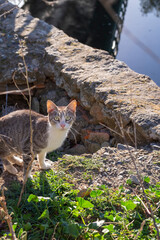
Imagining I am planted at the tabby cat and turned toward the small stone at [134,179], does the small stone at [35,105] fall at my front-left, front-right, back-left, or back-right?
back-left

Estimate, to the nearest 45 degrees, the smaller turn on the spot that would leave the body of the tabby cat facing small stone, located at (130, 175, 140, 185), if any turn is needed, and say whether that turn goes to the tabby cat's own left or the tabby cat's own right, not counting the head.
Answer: approximately 45° to the tabby cat's own right

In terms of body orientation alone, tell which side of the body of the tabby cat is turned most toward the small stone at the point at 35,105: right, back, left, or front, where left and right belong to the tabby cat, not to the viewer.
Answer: left

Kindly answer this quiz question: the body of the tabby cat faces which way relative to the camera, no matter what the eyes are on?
to the viewer's right

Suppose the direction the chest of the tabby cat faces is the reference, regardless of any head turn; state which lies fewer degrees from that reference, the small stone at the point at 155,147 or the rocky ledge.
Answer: the small stone

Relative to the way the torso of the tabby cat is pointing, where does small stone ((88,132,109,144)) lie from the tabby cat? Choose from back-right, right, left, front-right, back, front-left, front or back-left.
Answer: front-left

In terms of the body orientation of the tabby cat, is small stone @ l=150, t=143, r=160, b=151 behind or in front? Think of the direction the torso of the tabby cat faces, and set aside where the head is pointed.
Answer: in front
